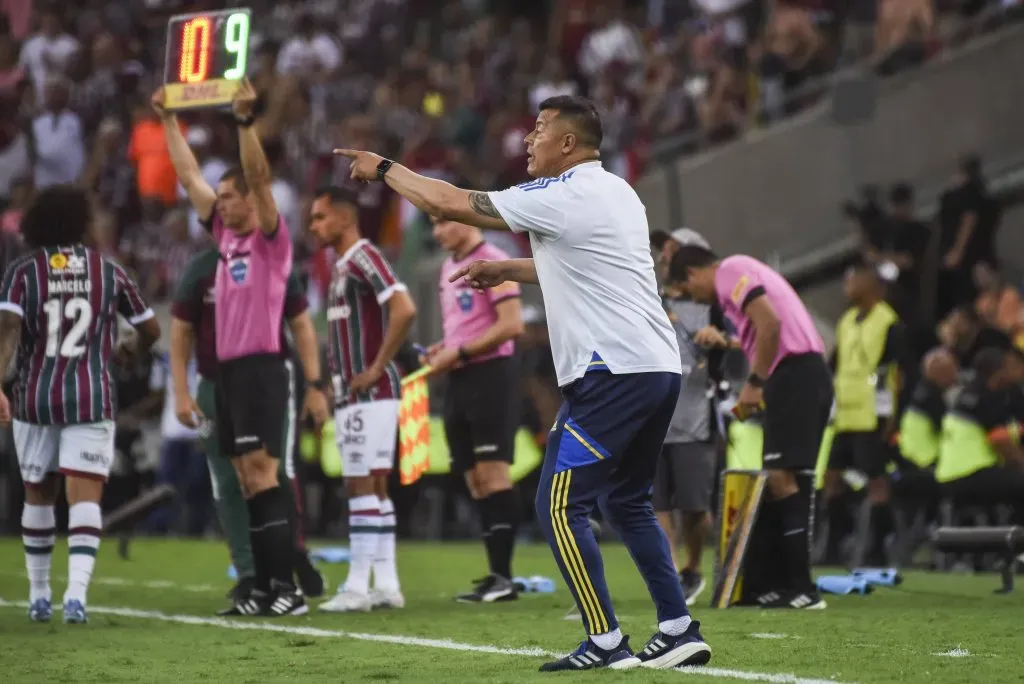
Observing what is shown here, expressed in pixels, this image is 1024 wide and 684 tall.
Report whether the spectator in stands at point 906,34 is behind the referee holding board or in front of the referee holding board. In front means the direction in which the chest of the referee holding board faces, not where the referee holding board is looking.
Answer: behind

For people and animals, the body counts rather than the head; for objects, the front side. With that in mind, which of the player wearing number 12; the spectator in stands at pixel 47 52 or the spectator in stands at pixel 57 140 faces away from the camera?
the player wearing number 12

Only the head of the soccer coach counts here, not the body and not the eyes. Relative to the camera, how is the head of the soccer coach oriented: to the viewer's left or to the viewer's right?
to the viewer's left

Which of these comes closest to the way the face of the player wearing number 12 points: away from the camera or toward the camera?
away from the camera

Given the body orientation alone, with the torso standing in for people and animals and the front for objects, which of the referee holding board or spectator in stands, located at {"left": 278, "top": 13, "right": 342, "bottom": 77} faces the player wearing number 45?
the spectator in stands

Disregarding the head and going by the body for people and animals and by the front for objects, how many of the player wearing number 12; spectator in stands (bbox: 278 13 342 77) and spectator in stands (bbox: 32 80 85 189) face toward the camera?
2

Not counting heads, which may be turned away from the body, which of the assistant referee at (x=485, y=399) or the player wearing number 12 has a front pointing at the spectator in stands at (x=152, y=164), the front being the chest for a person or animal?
the player wearing number 12

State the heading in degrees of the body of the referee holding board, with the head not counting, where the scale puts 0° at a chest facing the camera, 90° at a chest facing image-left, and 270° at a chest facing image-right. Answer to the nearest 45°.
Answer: approximately 45°

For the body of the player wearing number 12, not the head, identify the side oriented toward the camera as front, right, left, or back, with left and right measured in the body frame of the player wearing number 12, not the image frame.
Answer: back
